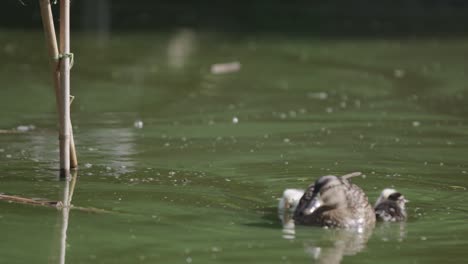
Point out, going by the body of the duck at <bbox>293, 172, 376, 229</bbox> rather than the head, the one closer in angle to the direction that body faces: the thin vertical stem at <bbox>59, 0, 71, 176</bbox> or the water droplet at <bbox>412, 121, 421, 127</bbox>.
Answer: the thin vertical stem

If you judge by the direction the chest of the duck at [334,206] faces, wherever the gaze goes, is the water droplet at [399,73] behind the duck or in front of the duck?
behind

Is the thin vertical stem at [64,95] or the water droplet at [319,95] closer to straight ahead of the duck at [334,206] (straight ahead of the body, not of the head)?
the thin vertical stem

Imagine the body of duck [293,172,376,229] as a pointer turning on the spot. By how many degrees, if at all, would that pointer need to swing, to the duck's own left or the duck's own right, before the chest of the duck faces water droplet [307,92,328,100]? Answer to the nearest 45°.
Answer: approximately 135° to the duck's own right

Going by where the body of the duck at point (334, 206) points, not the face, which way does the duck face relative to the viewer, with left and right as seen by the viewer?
facing the viewer and to the left of the viewer

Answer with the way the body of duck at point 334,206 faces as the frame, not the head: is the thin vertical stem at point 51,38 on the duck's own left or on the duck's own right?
on the duck's own right

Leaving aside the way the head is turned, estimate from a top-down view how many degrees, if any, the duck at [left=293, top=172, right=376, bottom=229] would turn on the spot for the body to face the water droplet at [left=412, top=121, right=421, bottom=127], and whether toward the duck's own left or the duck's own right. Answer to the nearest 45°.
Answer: approximately 135° to the duck's own right
